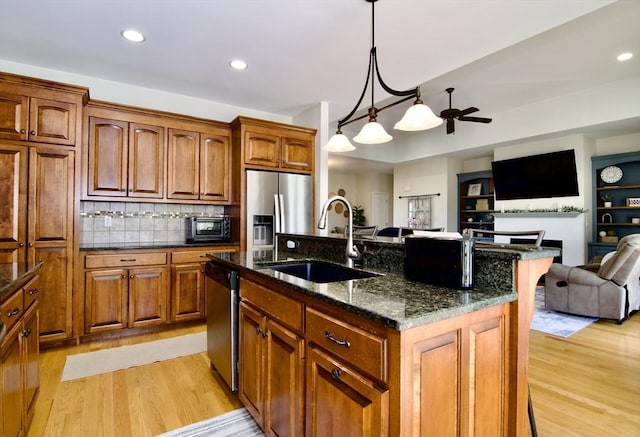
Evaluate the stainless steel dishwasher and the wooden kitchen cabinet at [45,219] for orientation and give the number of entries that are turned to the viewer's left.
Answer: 1

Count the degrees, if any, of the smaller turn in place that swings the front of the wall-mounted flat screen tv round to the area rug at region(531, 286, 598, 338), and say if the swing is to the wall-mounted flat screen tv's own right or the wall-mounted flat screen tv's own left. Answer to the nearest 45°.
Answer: approximately 45° to the wall-mounted flat screen tv's own left

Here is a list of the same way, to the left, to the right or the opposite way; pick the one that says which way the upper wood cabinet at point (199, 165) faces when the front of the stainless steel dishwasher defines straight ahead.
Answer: to the left

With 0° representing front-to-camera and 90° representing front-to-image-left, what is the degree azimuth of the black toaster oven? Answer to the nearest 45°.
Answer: approximately 0°

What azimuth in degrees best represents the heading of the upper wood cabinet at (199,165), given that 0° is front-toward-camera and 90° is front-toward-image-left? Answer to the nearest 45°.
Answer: approximately 0°

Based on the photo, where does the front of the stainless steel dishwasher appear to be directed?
to the viewer's left

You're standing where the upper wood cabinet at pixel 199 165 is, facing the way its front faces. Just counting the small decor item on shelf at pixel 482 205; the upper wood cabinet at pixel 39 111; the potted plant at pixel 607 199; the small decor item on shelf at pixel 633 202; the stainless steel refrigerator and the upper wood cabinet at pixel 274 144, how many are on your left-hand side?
5

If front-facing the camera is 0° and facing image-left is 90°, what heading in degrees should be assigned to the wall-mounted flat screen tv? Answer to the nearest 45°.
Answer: approximately 45°

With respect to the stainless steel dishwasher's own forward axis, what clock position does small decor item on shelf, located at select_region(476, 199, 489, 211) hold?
The small decor item on shelf is roughly at 5 o'clock from the stainless steel dishwasher.

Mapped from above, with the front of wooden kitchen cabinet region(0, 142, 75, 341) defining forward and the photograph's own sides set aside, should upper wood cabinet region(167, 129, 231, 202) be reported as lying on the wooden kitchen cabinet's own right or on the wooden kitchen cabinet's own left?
on the wooden kitchen cabinet's own left

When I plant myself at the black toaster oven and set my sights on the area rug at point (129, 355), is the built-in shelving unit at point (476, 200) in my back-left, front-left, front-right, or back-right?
back-left

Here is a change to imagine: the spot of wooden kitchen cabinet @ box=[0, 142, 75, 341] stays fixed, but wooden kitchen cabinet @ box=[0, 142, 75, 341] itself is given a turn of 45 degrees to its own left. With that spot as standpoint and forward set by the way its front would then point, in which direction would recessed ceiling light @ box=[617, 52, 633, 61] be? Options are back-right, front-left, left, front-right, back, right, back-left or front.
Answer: front
